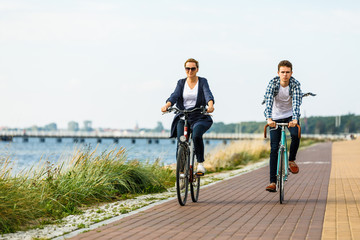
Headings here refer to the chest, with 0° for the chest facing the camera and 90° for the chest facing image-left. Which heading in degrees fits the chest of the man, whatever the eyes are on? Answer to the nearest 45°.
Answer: approximately 0°

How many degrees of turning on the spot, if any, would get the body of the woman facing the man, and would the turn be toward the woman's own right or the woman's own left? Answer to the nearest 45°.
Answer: approximately 90° to the woman's own left

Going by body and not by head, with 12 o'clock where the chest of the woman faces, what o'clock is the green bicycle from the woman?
The green bicycle is roughly at 9 o'clock from the woman.

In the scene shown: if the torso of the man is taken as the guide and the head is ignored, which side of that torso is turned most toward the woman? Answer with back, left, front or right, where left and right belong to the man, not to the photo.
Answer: right

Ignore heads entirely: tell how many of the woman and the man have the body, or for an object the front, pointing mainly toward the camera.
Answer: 2
